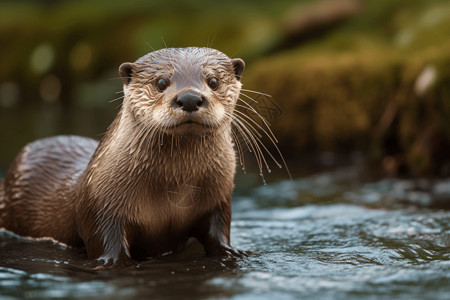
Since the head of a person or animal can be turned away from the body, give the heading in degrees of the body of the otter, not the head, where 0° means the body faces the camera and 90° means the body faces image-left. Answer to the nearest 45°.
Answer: approximately 315°
